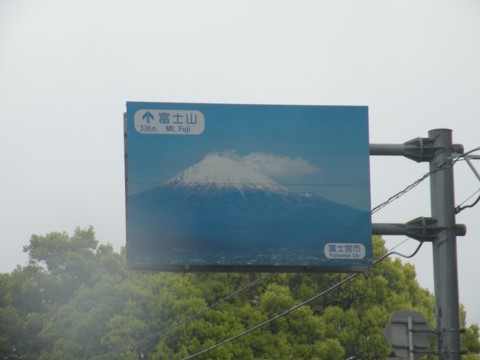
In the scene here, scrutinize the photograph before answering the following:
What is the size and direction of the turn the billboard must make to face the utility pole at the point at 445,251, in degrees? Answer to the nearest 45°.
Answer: approximately 90° to its left

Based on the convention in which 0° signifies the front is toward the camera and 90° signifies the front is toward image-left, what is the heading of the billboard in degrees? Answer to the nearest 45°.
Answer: approximately 0°
